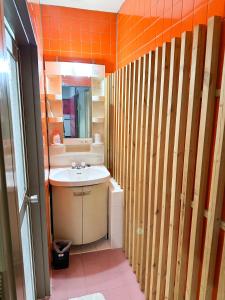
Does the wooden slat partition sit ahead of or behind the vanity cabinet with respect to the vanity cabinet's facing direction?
ahead

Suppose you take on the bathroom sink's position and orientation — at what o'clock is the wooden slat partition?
The wooden slat partition is roughly at 11 o'clock from the bathroom sink.

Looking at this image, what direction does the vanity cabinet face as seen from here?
toward the camera

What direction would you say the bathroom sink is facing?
toward the camera
